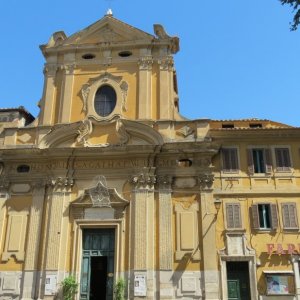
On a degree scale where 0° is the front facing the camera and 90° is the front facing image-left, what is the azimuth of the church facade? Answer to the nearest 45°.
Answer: approximately 0°
